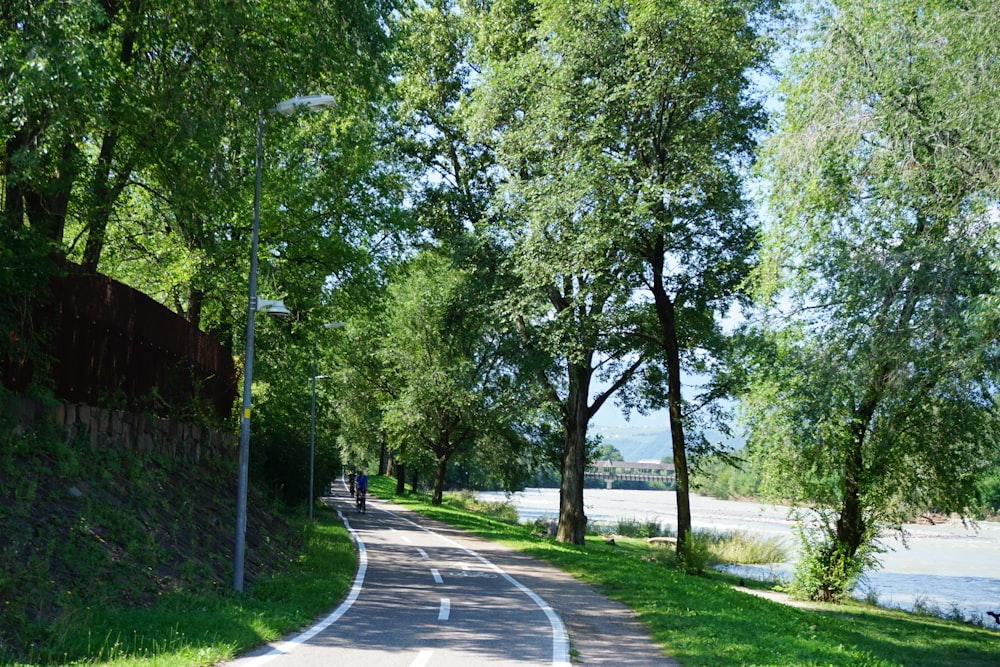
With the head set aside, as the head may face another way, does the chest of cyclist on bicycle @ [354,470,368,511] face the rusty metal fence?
yes

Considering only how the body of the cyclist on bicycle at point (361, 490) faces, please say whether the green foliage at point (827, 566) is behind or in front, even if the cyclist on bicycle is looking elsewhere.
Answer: in front
